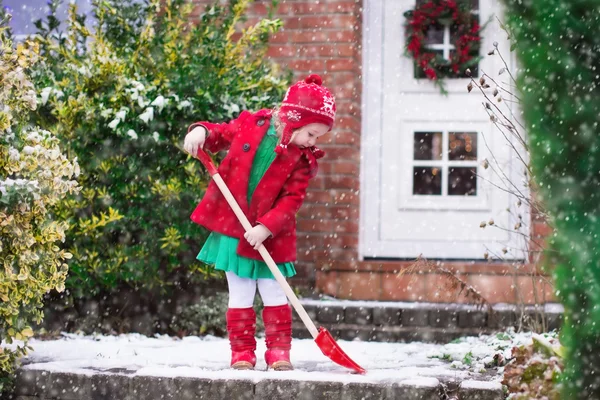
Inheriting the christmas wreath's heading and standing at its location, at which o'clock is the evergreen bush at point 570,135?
The evergreen bush is roughly at 12 o'clock from the christmas wreath.

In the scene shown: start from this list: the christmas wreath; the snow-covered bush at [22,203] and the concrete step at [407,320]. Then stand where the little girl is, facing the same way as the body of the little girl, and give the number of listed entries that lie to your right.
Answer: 1

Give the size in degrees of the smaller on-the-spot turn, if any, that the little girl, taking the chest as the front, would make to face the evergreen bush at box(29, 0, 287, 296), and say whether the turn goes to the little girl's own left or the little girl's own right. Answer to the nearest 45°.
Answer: approximately 135° to the little girl's own right

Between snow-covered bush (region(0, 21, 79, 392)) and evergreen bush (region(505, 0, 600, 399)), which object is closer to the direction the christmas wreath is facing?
the evergreen bush

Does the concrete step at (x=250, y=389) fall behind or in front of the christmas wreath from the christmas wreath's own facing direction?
in front

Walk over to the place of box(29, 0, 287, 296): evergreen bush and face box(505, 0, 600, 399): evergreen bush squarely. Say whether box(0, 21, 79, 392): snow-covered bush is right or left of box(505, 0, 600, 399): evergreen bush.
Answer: right

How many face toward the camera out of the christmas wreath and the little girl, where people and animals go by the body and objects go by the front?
2

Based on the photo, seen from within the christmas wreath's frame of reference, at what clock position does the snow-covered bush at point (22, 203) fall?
The snow-covered bush is roughly at 1 o'clock from the christmas wreath.

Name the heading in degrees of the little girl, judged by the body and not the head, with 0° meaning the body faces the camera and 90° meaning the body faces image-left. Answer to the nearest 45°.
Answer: approximately 0°

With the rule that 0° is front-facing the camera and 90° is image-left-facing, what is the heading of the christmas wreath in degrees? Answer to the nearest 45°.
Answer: approximately 0°

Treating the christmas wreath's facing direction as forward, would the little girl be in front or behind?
in front

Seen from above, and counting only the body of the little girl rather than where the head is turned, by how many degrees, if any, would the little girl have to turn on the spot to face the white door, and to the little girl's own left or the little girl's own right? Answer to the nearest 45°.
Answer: approximately 135° to the little girl's own left
